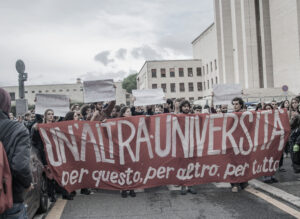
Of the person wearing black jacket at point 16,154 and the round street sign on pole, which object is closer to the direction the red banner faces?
the person wearing black jacket

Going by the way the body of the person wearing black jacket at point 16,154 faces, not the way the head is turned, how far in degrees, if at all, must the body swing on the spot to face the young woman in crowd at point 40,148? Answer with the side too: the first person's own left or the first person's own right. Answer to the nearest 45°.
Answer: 0° — they already face them

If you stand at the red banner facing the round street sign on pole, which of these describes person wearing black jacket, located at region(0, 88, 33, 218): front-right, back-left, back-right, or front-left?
back-left

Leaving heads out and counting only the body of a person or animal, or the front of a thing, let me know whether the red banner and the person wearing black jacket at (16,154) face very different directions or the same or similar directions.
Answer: very different directions

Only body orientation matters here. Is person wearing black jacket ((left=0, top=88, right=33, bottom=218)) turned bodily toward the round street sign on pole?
yes

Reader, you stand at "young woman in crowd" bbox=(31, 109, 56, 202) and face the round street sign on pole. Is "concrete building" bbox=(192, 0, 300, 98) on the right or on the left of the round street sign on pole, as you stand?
right

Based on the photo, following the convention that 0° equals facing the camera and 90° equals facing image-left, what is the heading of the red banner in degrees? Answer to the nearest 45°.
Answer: approximately 0°

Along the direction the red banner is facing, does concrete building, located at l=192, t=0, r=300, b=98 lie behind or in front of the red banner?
behind

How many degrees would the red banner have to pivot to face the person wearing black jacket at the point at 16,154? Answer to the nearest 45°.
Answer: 0° — it already faces them

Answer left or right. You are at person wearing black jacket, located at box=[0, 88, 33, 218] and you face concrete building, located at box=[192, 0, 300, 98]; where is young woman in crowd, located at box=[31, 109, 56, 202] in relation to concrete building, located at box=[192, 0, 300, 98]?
left

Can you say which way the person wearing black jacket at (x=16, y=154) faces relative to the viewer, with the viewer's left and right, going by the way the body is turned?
facing away from the viewer
